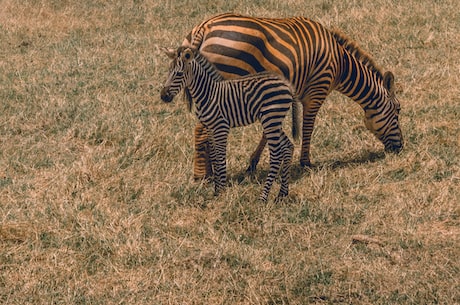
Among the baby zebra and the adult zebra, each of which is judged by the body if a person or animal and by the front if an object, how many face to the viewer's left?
1

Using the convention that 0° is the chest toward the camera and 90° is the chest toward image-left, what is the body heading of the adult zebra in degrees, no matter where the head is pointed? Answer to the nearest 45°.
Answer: approximately 270°

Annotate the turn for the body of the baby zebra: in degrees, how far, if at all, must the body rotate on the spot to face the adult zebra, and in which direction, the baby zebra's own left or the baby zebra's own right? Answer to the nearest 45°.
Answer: approximately 135° to the baby zebra's own right

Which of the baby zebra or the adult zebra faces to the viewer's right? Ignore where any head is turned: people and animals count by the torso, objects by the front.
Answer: the adult zebra

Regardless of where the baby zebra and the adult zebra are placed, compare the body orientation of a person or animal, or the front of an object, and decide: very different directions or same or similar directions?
very different directions

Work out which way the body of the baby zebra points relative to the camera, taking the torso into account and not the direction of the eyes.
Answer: to the viewer's left

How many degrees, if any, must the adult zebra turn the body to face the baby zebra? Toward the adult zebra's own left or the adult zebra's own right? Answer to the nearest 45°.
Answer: approximately 135° to the adult zebra's own right
